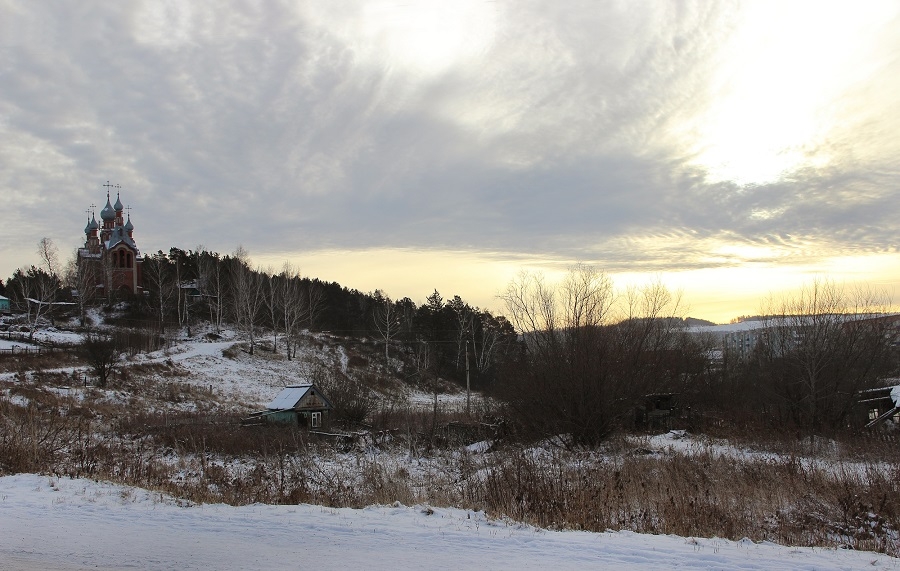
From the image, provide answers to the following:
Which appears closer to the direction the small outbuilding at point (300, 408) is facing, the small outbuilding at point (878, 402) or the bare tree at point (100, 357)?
the small outbuilding

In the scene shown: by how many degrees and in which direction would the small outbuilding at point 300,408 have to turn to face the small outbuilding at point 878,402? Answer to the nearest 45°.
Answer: approximately 45° to its left

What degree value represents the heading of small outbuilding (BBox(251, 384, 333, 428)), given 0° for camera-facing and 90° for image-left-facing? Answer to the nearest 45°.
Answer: approximately 315°

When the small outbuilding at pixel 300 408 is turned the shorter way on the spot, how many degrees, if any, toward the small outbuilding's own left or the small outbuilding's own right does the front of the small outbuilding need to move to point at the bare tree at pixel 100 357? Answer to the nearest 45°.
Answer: approximately 180°

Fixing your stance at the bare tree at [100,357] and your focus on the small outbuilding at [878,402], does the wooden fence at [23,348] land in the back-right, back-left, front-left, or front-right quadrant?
back-left

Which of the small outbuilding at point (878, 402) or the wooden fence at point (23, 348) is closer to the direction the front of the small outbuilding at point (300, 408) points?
the small outbuilding

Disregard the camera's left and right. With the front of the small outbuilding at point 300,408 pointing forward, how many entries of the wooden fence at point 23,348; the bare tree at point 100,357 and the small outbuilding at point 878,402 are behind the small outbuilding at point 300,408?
2

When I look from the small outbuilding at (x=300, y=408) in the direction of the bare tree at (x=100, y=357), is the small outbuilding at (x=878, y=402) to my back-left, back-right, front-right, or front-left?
back-right
